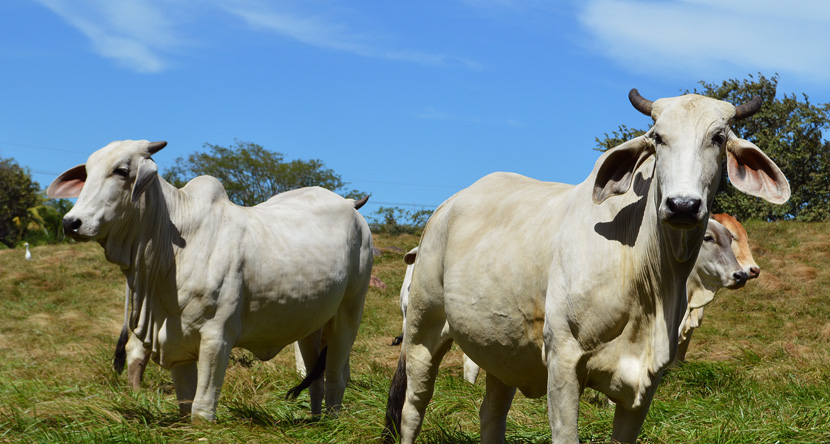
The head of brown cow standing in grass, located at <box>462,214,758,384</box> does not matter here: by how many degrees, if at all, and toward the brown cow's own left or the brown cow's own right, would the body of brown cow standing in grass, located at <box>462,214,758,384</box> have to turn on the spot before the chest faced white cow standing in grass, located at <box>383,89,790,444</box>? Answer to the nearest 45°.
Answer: approximately 90° to the brown cow's own right

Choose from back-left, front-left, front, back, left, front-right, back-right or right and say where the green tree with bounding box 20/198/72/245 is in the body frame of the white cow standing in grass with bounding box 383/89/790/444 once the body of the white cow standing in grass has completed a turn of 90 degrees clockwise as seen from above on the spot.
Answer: right

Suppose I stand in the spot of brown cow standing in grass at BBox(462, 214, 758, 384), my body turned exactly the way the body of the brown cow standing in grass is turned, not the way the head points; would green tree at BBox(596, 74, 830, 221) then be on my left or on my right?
on my left

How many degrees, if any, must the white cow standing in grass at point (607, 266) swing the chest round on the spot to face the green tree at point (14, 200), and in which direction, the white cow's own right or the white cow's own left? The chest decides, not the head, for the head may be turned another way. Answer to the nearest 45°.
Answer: approximately 180°

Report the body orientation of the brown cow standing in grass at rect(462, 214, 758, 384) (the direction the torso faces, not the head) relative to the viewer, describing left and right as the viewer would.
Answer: facing to the right of the viewer

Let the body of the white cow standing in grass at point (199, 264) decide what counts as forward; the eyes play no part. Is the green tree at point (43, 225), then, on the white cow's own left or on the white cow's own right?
on the white cow's own right

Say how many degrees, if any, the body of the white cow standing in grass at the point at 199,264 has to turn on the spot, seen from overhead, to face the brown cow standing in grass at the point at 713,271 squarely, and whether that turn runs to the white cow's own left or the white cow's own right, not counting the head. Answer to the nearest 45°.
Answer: approximately 135° to the white cow's own left

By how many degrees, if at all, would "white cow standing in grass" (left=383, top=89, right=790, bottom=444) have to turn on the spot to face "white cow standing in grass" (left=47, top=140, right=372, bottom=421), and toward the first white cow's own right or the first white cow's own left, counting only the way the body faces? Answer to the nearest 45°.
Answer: approximately 180°
